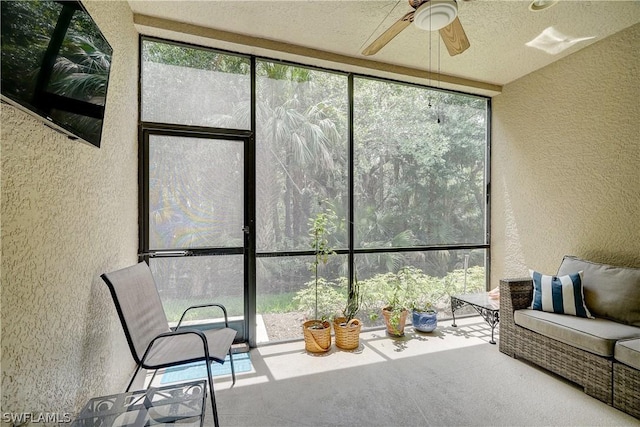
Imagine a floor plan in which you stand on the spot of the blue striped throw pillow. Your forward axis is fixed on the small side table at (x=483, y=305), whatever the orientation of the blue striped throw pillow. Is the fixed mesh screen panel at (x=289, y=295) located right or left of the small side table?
left

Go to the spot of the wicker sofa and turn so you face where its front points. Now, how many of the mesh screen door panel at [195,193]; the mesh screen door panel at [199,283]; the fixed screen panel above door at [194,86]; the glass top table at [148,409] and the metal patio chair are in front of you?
5

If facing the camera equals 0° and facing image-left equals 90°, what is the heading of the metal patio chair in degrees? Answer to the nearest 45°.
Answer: approximately 315°

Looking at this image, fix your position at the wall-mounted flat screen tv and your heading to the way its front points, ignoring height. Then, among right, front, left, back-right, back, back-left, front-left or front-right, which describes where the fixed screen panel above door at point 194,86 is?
left

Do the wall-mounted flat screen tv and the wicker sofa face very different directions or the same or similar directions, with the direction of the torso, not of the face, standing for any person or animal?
very different directions

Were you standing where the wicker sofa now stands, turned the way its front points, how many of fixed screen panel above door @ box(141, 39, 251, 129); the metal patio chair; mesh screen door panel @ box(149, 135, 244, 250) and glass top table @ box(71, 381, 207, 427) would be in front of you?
4

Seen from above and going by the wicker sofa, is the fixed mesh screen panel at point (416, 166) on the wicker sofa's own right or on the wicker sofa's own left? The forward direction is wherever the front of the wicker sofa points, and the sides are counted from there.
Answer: on the wicker sofa's own right

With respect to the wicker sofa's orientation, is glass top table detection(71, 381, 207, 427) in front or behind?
in front

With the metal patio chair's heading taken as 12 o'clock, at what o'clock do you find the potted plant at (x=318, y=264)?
The potted plant is roughly at 10 o'clock from the metal patio chair.

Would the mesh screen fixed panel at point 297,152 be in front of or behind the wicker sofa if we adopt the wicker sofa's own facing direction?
in front

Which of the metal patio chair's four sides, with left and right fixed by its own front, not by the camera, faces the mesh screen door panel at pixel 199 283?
left

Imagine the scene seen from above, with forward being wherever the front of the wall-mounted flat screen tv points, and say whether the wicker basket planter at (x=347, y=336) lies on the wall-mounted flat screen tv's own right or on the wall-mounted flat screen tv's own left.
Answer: on the wall-mounted flat screen tv's own left

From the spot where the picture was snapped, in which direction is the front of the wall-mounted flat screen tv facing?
facing the viewer and to the right of the viewer

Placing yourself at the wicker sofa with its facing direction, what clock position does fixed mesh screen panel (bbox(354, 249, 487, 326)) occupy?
The fixed mesh screen panel is roughly at 2 o'clock from the wicker sofa.

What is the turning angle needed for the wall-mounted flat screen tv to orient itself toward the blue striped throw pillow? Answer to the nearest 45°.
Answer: approximately 45° to its left

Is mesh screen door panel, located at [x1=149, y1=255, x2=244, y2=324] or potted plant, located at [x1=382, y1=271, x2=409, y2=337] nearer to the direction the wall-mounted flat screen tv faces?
the potted plant

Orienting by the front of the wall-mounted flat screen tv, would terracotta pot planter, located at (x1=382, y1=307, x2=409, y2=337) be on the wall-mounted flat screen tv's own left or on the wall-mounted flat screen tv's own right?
on the wall-mounted flat screen tv's own left

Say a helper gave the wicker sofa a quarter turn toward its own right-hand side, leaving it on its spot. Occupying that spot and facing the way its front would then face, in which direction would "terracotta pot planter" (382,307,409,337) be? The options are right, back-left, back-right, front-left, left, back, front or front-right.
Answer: front-left

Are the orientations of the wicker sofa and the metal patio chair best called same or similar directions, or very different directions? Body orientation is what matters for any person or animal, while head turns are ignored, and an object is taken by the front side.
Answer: very different directions
